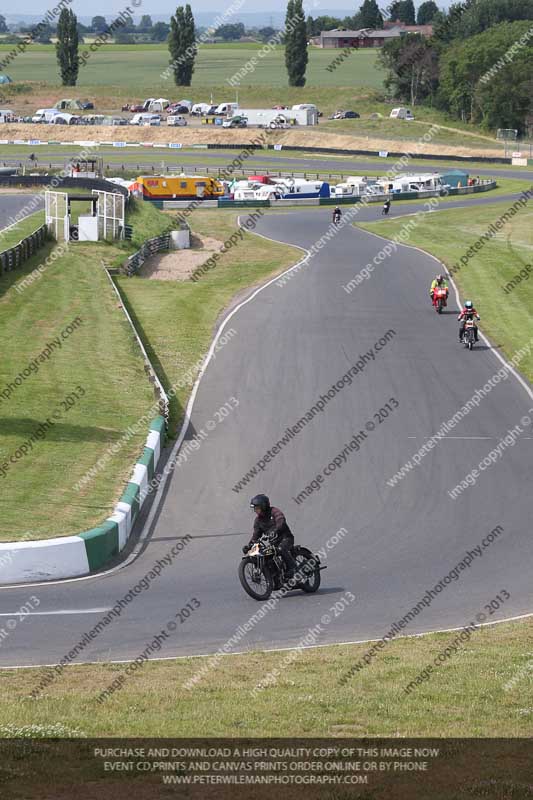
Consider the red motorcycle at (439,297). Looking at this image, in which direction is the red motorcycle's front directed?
toward the camera

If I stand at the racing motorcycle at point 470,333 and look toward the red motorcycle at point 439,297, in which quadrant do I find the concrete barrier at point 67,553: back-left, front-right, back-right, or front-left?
back-left

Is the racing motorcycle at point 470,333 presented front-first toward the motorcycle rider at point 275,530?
yes

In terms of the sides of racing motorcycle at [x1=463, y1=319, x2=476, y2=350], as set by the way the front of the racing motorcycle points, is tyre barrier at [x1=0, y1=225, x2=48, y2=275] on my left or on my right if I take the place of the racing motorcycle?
on my right

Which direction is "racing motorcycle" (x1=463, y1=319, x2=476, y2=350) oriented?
toward the camera

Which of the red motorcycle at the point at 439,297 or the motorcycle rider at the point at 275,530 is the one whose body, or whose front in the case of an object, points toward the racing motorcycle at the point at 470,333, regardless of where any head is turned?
the red motorcycle

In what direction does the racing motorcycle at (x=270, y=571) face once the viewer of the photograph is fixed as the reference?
facing the viewer and to the left of the viewer

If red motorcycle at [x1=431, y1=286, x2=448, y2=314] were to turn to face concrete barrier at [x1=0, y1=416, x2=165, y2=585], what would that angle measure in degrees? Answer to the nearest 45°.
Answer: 0° — it already faces it

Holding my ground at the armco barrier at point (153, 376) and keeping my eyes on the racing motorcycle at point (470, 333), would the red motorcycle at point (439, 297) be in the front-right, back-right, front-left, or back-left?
front-left

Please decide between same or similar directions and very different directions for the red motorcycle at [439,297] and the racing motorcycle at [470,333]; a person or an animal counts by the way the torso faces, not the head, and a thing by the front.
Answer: same or similar directions

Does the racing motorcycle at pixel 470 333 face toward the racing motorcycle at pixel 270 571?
yes

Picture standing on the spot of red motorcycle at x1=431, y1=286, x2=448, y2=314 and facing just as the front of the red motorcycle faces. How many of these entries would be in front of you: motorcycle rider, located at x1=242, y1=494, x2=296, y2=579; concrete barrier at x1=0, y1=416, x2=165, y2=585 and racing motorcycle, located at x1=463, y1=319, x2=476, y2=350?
3

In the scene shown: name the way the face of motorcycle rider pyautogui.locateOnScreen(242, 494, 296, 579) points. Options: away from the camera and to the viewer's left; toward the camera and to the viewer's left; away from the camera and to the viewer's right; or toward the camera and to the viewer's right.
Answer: toward the camera and to the viewer's left

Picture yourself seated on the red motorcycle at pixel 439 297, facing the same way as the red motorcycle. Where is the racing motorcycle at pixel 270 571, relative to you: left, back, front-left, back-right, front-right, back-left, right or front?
front
